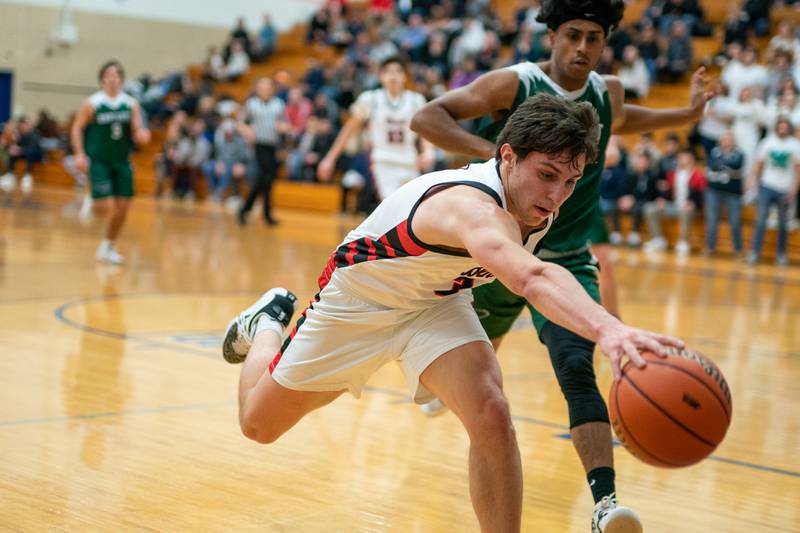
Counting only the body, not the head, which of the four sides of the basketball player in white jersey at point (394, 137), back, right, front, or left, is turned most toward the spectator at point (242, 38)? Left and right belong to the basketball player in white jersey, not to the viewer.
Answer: back

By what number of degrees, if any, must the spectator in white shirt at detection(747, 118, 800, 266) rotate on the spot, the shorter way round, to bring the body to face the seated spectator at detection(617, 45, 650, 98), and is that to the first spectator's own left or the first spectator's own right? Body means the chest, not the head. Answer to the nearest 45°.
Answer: approximately 135° to the first spectator's own right

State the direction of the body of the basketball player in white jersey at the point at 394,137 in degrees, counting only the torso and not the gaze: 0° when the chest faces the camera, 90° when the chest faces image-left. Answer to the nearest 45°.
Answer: approximately 0°

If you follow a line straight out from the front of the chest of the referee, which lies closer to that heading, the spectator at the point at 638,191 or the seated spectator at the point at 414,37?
the spectator

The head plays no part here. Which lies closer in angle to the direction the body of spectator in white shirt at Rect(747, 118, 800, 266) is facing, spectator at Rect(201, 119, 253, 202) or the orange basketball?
the orange basketball
